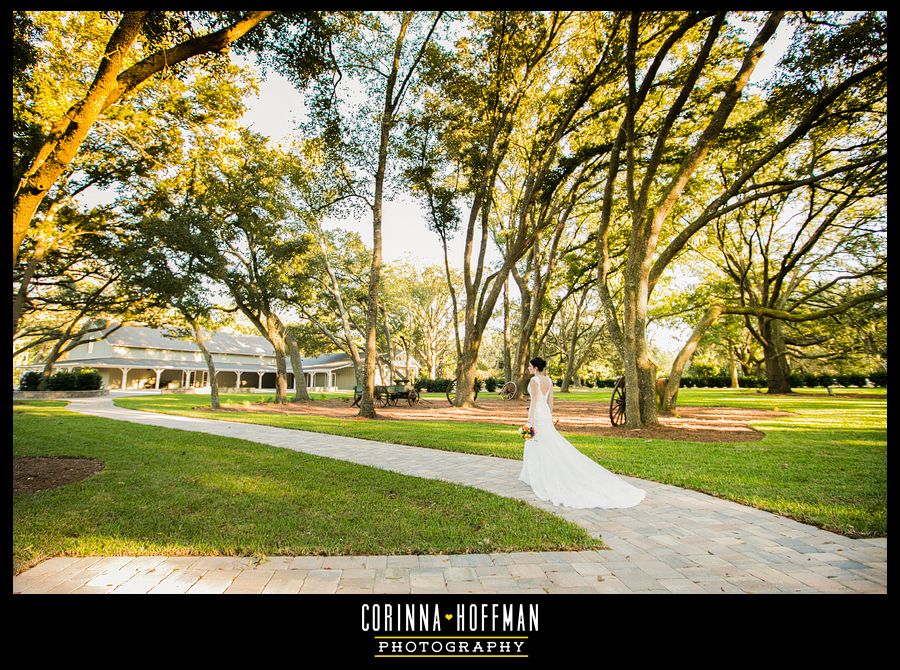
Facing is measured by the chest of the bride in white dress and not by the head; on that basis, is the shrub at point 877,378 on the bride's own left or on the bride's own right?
on the bride's own right

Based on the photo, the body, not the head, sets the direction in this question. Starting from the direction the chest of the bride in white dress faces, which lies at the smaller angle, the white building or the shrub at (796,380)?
the white building

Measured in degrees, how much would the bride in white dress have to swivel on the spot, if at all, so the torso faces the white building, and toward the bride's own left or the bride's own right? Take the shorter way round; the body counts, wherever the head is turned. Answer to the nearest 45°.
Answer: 0° — they already face it

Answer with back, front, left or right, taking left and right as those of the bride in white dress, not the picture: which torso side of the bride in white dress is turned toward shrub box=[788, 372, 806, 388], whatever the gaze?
right

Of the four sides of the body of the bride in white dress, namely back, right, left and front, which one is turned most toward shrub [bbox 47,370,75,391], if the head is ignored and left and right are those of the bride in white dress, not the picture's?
front

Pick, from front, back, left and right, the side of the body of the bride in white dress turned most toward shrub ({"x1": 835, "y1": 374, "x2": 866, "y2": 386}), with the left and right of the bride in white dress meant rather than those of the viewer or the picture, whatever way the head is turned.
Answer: right

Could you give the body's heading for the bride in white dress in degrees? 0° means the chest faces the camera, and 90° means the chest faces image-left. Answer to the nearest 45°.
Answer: approximately 135°
